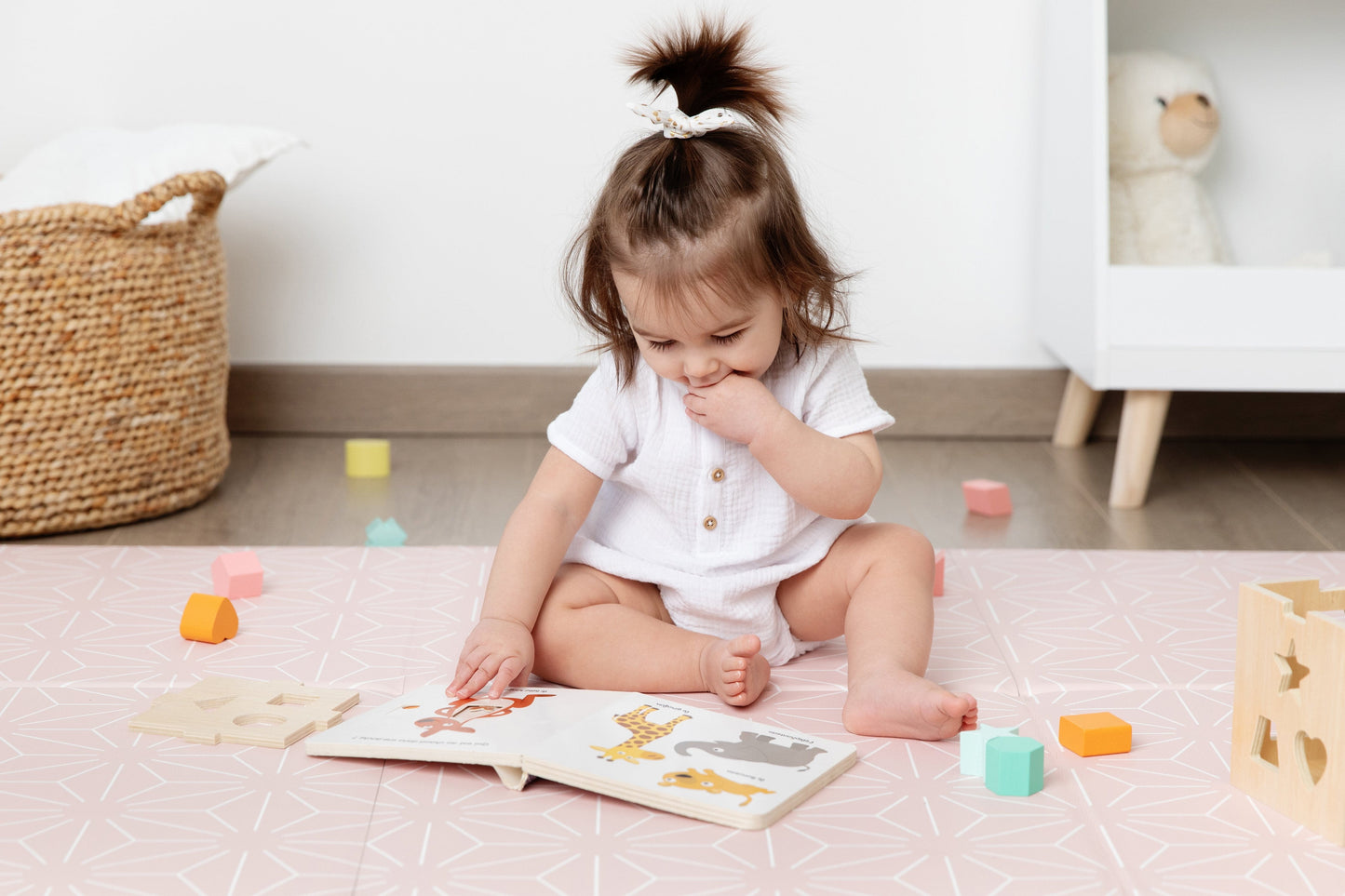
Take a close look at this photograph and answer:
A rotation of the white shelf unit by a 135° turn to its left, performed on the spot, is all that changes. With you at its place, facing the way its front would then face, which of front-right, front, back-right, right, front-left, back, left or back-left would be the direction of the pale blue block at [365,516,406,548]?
back

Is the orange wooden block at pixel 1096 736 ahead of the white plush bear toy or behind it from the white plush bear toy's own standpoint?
ahead

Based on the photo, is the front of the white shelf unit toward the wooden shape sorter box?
yes

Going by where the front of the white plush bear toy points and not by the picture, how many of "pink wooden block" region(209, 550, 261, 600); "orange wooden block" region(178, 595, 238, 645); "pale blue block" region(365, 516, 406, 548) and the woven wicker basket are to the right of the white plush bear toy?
4

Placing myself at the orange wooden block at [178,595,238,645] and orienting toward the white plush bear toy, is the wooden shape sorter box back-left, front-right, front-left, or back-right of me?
front-right

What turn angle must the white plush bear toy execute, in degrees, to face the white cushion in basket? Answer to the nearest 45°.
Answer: approximately 90° to its right

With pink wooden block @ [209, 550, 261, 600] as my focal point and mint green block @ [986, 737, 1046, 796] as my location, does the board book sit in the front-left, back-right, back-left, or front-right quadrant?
front-left

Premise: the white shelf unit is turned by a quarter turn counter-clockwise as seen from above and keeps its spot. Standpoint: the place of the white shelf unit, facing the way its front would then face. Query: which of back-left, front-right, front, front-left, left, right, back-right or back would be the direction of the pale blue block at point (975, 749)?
right

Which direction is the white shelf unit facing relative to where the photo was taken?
toward the camera

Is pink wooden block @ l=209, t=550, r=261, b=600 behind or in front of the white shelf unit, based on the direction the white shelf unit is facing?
in front

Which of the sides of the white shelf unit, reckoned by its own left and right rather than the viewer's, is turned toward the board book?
front

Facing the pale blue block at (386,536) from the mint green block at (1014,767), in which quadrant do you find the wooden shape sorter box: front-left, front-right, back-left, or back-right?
back-right

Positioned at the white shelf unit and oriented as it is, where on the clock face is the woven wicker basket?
The woven wicker basket is roughly at 2 o'clock from the white shelf unit.

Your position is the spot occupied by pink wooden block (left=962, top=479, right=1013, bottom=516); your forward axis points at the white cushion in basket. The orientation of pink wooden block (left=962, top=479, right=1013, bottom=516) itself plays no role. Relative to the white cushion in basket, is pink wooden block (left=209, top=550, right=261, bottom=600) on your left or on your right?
left

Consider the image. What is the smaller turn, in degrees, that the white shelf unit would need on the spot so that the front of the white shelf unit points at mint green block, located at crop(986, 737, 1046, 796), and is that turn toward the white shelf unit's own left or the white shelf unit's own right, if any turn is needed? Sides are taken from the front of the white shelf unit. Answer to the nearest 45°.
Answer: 0° — it already faces it

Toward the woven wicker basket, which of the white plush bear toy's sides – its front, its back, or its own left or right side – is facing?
right
